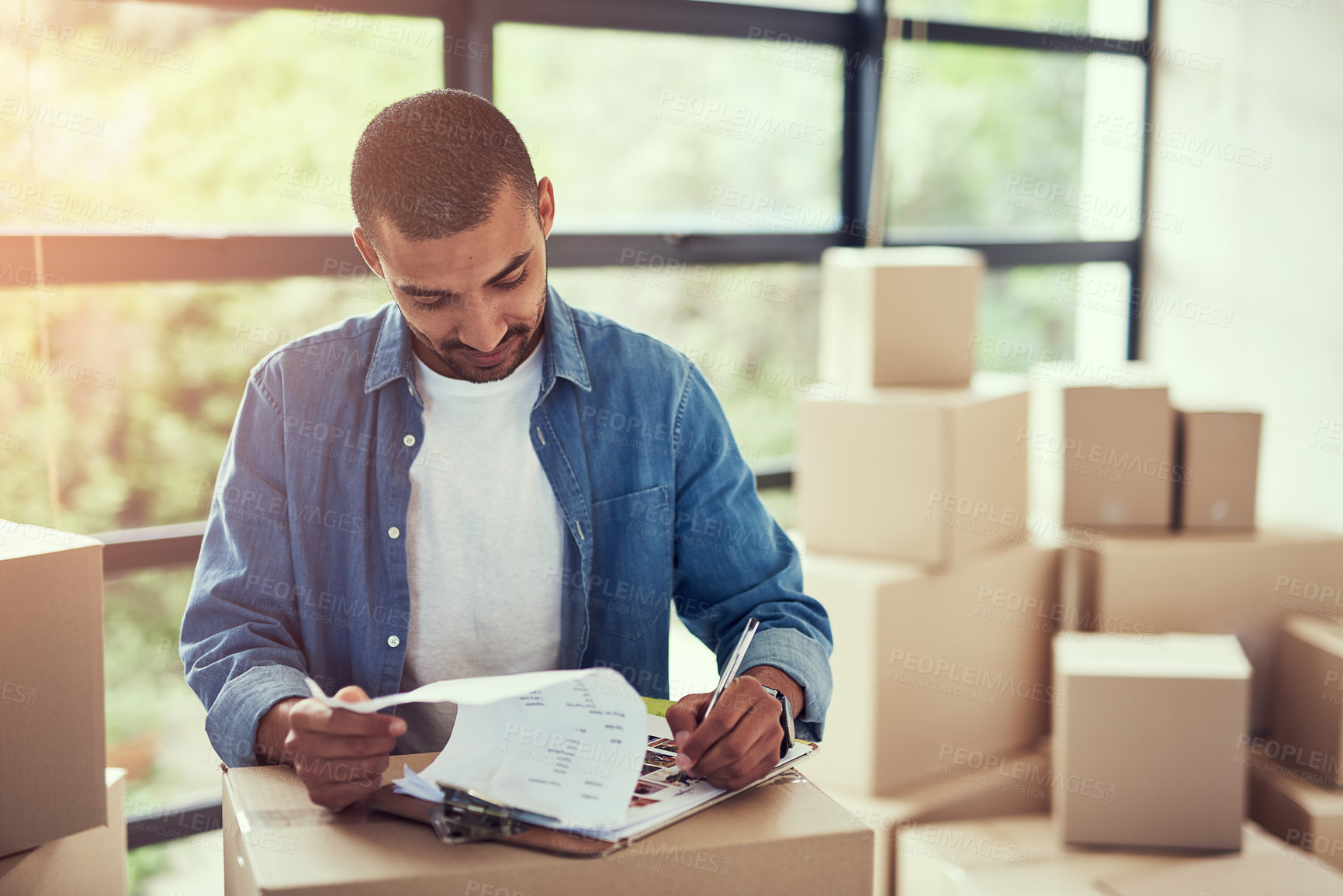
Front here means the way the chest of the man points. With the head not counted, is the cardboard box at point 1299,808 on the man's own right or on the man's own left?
on the man's own left

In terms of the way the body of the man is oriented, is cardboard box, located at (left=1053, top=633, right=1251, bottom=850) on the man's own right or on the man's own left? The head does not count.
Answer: on the man's own left

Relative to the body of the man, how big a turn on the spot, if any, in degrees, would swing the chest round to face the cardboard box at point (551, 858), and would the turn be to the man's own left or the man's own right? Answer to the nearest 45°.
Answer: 0° — they already face it

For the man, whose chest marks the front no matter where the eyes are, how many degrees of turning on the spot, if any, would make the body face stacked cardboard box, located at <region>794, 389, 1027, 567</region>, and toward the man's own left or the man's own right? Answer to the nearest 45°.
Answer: approximately 135° to the man's own left

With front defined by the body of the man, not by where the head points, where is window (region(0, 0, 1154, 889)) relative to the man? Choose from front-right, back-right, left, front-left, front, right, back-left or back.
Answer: back

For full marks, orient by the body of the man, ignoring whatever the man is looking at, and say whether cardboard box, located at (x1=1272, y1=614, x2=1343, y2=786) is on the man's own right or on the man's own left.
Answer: on the man's own left

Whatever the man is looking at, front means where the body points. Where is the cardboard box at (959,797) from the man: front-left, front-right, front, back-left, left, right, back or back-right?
back-left

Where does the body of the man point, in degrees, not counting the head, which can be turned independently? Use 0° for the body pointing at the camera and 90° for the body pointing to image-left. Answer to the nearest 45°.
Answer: approximately 0°
